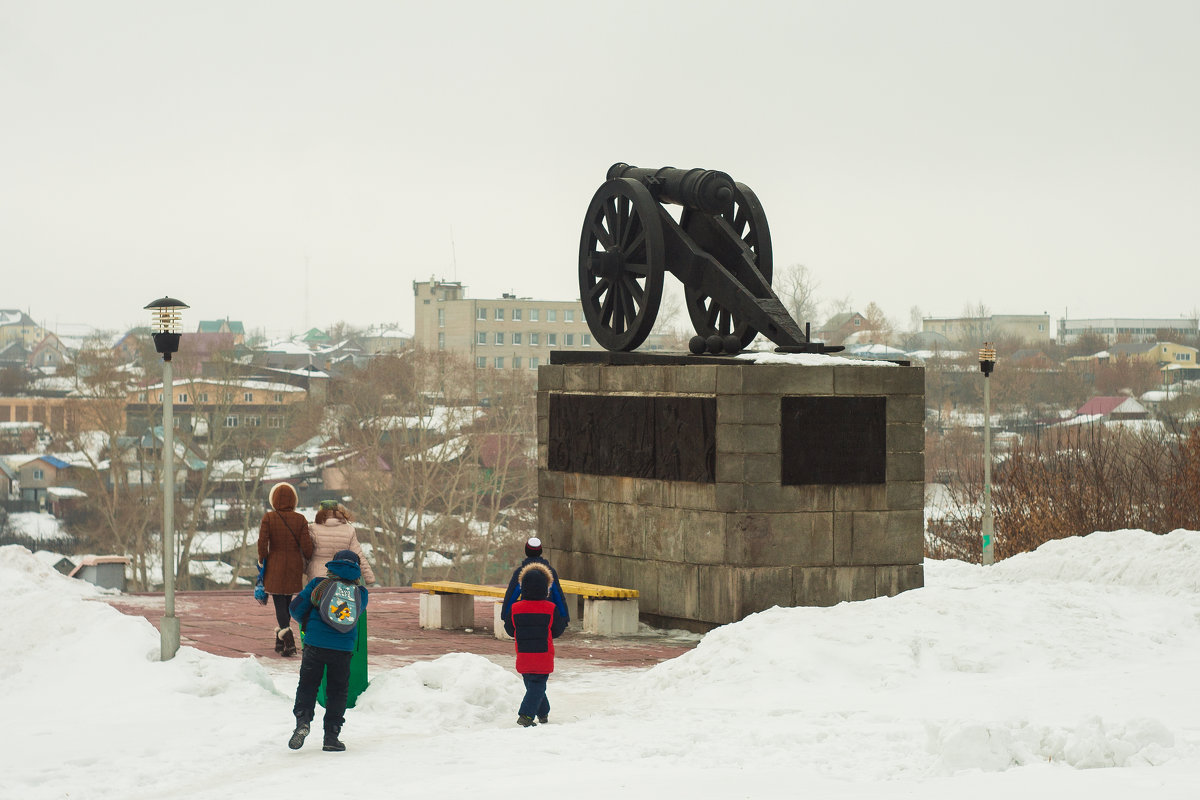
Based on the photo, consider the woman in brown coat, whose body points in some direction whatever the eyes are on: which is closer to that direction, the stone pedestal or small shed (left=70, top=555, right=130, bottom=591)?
the small shed

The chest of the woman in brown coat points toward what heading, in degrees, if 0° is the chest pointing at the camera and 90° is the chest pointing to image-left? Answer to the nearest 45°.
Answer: approximately 180°

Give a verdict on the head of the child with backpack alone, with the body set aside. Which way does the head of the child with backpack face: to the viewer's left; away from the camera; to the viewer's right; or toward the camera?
away from the camera

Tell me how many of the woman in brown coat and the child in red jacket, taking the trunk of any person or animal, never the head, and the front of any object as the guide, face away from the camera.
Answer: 2

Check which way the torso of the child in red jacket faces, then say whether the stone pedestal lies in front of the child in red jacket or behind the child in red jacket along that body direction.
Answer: in front

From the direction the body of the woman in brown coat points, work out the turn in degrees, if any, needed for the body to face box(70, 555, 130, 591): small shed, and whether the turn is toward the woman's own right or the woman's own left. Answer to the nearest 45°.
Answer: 0° — they already face it

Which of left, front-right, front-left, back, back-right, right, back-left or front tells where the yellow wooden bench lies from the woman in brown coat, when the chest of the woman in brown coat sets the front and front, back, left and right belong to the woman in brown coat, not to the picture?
front-right

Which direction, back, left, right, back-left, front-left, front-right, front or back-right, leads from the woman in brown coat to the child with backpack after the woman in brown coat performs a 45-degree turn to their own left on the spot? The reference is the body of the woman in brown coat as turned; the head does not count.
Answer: back-left

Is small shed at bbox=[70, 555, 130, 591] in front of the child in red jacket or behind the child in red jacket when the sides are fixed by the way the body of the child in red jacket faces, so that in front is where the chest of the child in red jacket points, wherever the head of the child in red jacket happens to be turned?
in front

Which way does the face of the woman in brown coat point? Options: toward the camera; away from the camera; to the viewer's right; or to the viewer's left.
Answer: away from the camera

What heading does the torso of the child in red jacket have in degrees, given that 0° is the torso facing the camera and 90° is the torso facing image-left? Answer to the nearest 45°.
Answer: approximately 180°

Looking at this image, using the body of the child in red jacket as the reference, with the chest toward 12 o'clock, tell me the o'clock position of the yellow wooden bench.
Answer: The yellow wooden bench is roughly at 12 o'clock from the child in red jacket.
